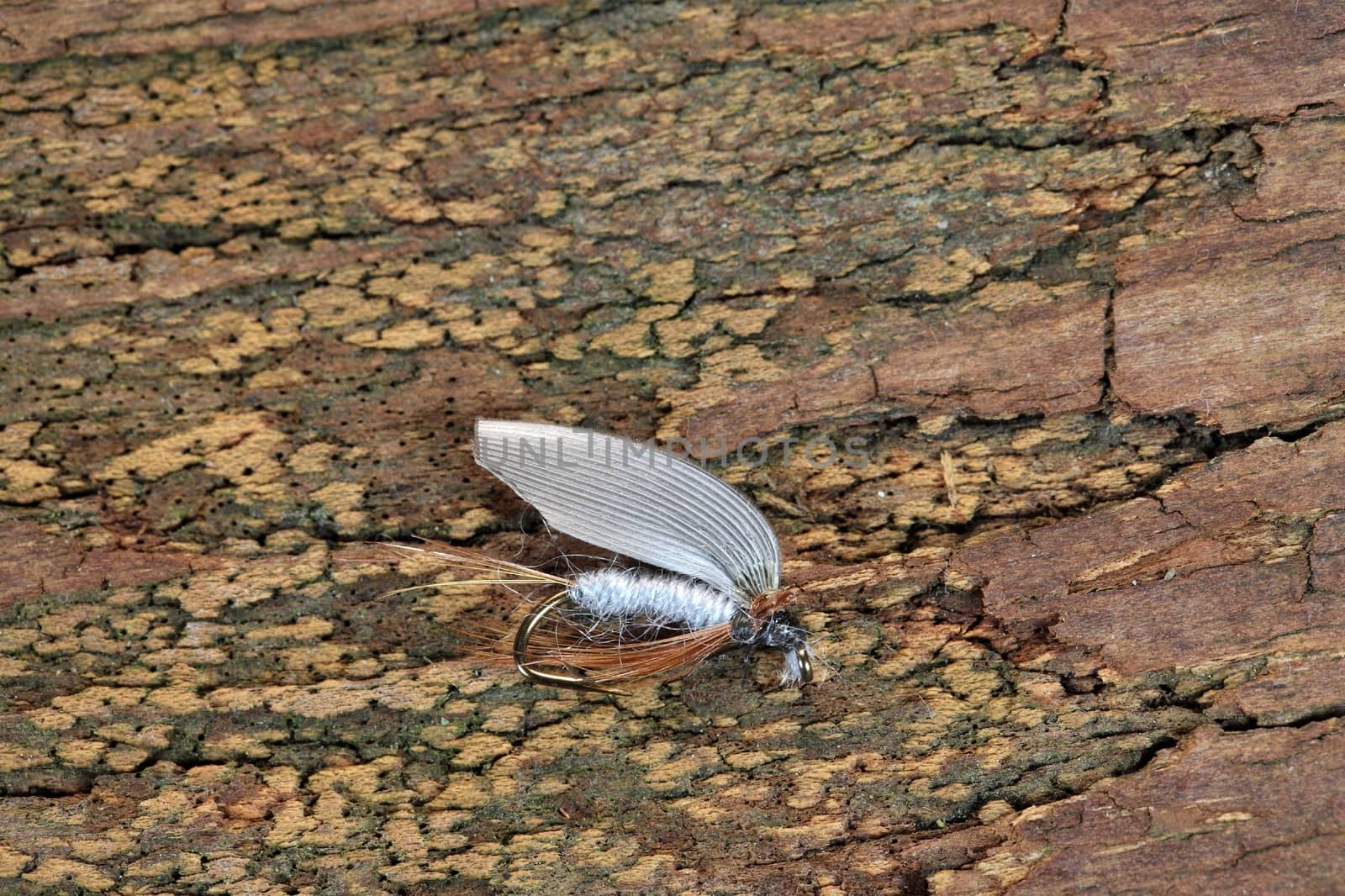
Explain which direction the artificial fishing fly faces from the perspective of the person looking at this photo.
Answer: facing to the right of the viewer
